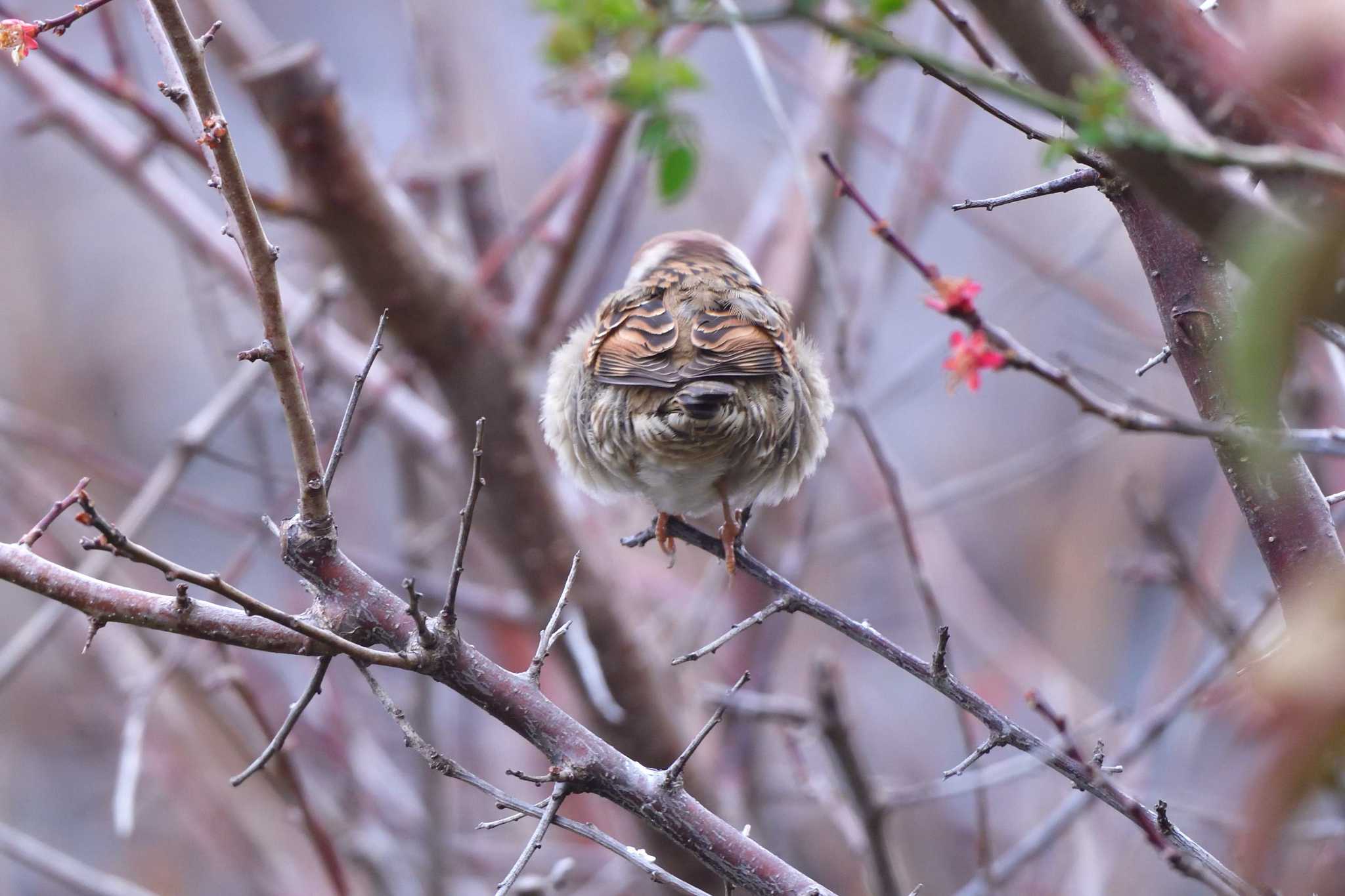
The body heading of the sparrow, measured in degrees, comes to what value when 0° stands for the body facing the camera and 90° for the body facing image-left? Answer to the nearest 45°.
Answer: approximately 180°

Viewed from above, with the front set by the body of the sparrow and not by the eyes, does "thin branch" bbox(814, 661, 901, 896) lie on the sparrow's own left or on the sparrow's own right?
on the sparrow's own right

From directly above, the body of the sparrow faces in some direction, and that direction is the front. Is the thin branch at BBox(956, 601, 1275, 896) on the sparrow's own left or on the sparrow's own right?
on the sparrow's own right
